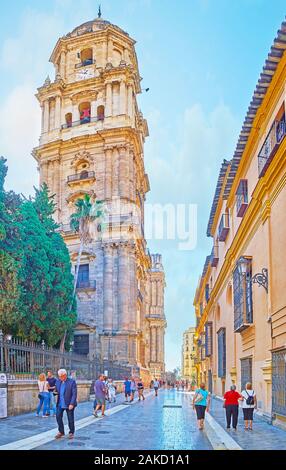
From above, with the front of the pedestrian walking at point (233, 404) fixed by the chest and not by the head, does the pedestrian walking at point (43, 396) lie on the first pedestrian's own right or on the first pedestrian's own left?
on the first pedestrian's own left

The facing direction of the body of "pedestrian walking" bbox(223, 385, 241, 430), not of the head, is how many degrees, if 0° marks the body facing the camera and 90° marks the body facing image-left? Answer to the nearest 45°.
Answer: approximately 180°

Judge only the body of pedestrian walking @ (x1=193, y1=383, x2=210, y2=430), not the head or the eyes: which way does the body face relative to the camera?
away from the camera

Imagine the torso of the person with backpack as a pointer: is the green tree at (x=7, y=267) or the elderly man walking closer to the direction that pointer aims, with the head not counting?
the green tree

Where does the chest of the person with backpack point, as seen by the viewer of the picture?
away from the camera

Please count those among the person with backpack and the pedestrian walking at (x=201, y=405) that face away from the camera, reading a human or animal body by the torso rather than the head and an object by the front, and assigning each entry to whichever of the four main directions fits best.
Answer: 2

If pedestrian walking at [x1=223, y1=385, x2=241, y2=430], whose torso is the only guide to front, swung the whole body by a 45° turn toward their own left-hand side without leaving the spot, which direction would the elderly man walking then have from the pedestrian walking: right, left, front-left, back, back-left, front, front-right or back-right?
left
